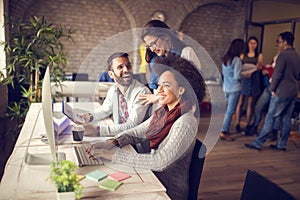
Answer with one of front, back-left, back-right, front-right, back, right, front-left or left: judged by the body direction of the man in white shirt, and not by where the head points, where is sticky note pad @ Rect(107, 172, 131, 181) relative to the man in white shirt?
front-left

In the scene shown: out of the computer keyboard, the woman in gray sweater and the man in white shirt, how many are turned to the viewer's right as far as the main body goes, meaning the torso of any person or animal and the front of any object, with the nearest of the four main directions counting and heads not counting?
1

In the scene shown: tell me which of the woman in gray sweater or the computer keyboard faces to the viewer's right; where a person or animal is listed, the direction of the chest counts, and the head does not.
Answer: the computer keyboard

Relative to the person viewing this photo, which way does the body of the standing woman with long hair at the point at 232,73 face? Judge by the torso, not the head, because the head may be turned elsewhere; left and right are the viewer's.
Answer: facing away from the viewer and to the right of the viewer

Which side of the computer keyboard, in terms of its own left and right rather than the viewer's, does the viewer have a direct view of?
right

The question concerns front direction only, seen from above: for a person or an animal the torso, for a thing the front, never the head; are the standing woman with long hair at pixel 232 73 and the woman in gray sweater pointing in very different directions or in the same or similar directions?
very different directions

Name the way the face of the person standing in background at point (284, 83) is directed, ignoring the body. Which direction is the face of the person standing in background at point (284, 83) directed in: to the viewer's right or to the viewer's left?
to the viewer's left
